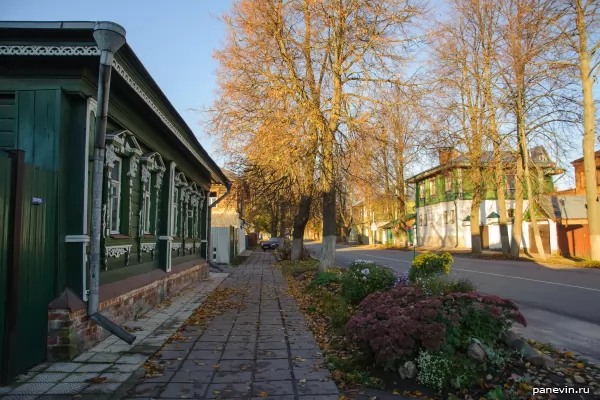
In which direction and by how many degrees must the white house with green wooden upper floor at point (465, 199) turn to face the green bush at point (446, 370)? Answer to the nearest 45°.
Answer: approximately 45° to its left

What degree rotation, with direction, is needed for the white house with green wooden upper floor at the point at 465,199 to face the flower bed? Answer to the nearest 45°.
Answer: approximately 45° to its left

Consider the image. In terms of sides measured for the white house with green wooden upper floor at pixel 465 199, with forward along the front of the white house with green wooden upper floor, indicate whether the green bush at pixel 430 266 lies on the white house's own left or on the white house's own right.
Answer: on the white house's own left

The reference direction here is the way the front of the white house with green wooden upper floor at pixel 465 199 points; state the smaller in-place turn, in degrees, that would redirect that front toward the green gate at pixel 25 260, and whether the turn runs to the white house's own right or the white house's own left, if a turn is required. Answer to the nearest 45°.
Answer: approximately 45° to the white house's own left

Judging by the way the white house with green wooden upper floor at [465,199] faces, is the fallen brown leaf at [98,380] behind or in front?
in front

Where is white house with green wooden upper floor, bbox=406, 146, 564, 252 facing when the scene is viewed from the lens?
facing the viewer and to the left of the viewer

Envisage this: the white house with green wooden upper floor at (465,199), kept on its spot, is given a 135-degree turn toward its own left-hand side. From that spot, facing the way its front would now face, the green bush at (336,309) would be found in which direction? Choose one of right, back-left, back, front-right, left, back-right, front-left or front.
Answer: right

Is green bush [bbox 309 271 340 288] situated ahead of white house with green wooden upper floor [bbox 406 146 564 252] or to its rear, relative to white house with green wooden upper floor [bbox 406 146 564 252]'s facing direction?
ahead

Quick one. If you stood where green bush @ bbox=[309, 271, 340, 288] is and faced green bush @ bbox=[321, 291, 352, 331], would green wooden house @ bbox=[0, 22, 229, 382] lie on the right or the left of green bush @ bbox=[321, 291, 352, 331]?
right

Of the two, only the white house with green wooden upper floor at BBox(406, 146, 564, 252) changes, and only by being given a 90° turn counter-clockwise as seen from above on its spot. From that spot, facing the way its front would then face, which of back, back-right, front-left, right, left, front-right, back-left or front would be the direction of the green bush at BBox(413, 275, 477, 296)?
front-right
